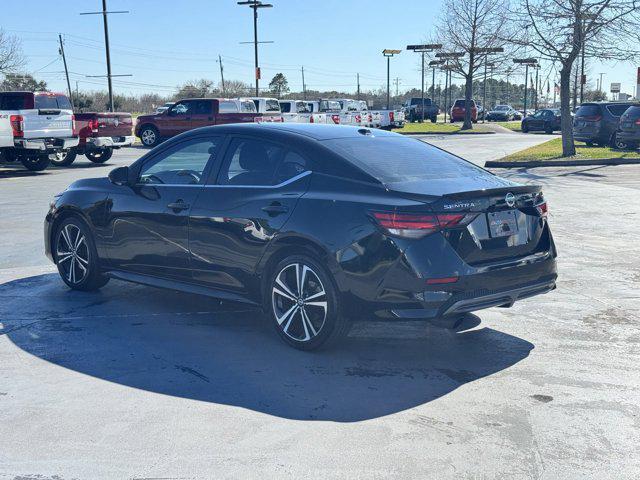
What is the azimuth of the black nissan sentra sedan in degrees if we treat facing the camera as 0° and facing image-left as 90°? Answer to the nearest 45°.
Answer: approximately 135°

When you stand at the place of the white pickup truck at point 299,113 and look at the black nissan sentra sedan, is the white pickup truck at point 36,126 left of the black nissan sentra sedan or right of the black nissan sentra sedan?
right

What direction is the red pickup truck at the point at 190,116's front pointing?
to the viewer's left

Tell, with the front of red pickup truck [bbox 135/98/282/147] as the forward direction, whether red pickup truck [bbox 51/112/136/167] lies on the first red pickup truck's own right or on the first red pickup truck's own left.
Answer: on the first red pickup truck's own left

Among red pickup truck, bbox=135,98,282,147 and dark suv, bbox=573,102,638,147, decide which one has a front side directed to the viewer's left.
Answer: the red pickup truck

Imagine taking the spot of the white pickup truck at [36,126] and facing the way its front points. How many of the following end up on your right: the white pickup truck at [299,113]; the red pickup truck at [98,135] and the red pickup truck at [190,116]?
3

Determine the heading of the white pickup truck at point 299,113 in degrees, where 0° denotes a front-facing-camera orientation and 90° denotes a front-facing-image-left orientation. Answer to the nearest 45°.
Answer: approximately 135°

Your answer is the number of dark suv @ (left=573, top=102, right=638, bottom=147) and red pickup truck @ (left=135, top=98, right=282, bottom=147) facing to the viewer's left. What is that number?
1

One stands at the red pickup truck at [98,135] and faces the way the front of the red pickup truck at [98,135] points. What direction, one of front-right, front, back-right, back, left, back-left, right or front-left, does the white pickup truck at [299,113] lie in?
right

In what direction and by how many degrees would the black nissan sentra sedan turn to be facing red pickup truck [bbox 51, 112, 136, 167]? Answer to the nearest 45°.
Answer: approximately 45° to its right

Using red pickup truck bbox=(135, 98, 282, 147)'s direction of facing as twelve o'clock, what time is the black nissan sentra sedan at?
The black nissan sentra sedan is roughly at 9 o'clock from the red pickup truck.
